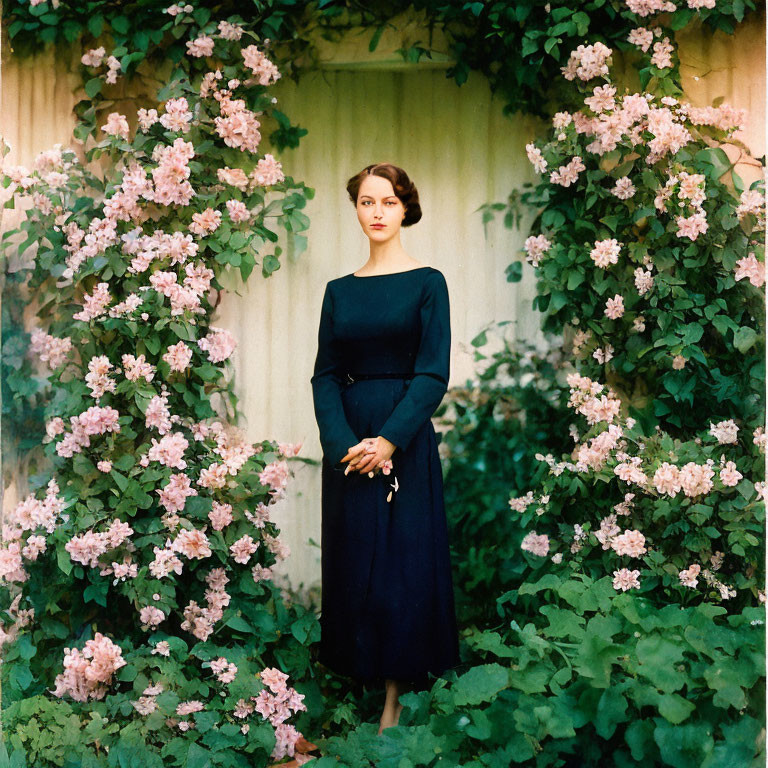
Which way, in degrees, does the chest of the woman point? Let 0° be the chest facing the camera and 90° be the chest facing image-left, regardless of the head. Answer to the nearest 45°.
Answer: approximately 0°

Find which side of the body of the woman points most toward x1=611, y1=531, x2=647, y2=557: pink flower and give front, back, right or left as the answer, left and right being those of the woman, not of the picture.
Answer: left

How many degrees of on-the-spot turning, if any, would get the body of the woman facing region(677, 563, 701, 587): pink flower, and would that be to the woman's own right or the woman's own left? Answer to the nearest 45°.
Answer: approximately 90° to the woman's own left

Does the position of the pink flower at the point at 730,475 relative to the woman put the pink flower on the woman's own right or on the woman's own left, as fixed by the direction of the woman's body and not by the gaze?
on the woman's own left
